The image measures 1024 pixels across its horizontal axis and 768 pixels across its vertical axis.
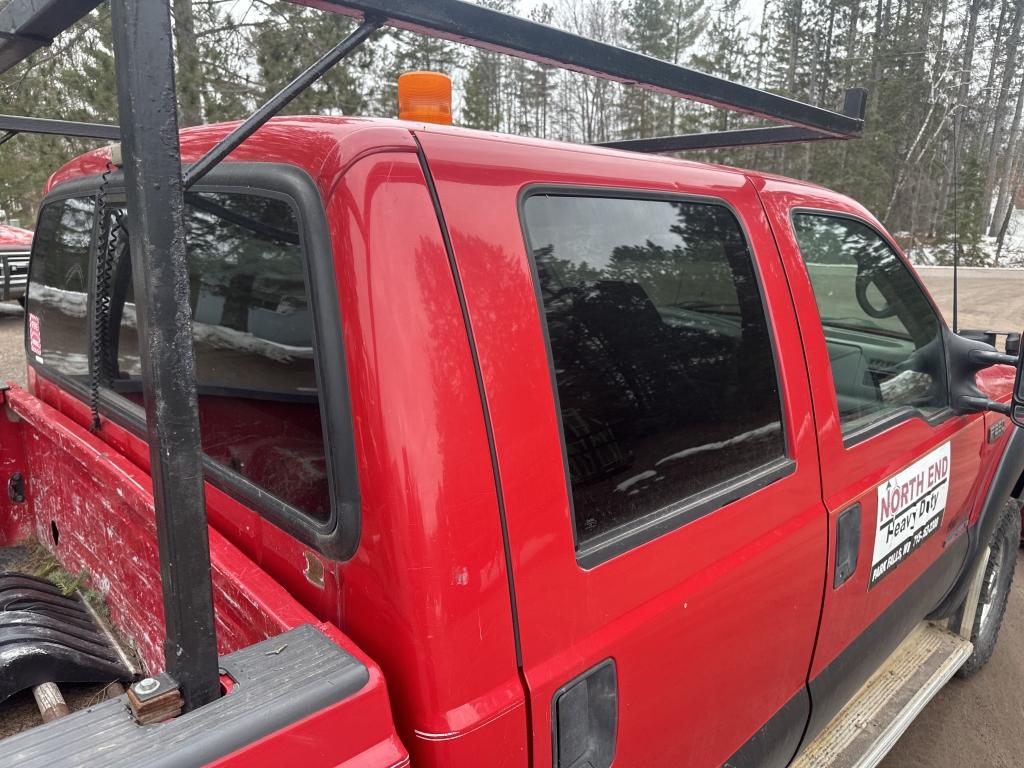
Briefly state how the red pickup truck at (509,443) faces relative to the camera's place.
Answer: facing away from the viewer and to the right of the viewer
